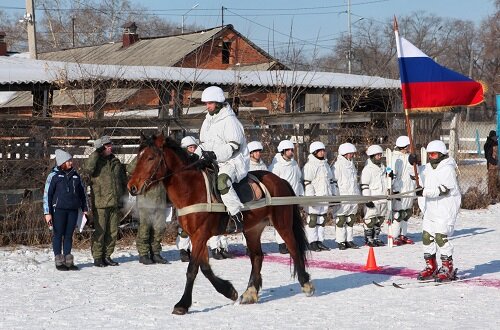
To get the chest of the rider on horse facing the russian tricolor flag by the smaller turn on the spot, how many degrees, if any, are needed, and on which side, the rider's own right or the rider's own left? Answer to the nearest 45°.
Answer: approximately 180°

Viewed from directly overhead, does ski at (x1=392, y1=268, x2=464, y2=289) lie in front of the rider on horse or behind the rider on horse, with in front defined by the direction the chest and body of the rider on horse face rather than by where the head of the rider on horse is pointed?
behind

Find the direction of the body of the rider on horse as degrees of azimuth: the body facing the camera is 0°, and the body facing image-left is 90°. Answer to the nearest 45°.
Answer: approximately 45°

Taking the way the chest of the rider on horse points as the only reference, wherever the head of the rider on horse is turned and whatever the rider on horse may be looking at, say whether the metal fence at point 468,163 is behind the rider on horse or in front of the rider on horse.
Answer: behind

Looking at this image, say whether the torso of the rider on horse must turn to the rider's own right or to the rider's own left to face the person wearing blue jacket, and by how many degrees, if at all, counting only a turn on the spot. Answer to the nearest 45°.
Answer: approximately 90° to the rider's own right

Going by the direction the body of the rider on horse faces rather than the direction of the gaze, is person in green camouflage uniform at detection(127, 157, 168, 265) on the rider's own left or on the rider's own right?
on the rider's own right

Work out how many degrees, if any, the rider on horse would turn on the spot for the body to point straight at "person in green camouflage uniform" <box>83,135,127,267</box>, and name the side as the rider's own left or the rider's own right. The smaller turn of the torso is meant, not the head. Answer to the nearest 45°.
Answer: approximately 90° to the rider's own right
